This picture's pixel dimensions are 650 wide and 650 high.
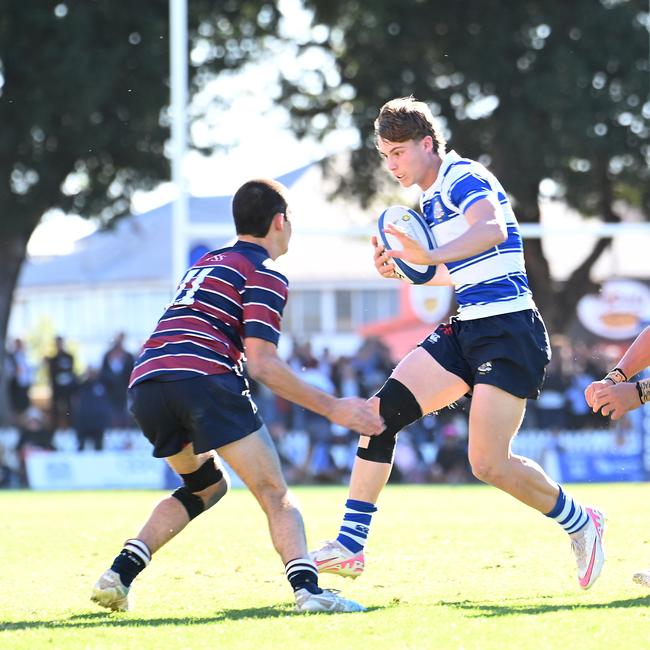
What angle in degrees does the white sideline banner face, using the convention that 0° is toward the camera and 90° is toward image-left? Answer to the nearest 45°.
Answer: approximately 0°

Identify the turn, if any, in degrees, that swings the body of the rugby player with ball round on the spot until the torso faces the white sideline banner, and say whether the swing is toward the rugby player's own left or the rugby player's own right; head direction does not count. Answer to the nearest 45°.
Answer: approximately 135° to the rugby player's own right

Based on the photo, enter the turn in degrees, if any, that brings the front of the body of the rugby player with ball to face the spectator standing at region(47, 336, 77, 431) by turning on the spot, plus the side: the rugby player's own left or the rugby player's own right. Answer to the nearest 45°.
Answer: approximately 135° to the rugby player's own right

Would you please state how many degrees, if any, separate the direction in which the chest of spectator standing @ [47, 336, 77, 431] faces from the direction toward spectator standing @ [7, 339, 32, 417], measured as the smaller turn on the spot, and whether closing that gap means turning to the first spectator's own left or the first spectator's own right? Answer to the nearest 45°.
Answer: approximately 135° to the first spectator's own right

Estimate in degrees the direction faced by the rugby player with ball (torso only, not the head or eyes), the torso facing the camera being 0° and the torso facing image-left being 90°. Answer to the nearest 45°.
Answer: approximately 45°

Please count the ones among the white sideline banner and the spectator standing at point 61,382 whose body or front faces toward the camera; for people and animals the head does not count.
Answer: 2

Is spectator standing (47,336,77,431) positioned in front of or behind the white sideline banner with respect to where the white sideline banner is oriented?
behind

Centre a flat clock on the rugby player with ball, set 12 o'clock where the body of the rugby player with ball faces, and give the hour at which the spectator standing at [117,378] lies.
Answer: The spectator standing is roughly at 4 o'clock from the rugby player with ball.
